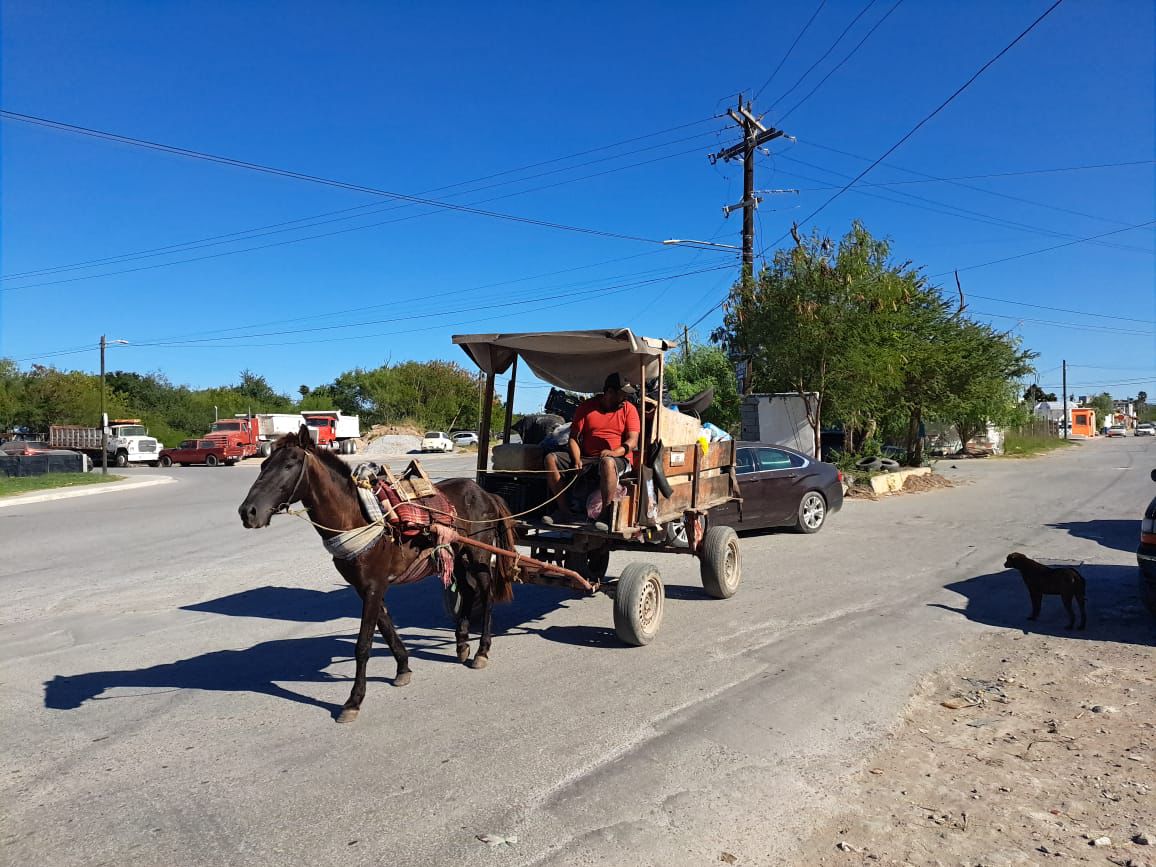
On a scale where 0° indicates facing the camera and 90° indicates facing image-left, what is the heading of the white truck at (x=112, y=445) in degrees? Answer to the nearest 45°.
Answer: approximately 315°

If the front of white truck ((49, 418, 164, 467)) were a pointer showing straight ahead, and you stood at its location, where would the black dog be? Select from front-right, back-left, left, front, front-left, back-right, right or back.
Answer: front-right

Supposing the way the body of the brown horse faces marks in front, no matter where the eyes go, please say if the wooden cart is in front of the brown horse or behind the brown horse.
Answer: behind

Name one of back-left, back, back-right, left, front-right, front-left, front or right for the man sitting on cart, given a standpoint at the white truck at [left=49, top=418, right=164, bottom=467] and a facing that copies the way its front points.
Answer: front-right

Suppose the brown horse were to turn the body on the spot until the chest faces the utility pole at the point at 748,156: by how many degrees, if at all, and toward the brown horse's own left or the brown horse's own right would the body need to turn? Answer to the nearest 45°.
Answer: approximately 180°

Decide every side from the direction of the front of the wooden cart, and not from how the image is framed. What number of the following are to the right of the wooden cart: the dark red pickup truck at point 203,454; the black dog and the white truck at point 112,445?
2

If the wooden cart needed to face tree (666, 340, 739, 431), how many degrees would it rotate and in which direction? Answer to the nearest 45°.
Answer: approximately 135° to its right

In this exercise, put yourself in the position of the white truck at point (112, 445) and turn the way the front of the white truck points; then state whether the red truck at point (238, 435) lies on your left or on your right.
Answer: on your left
